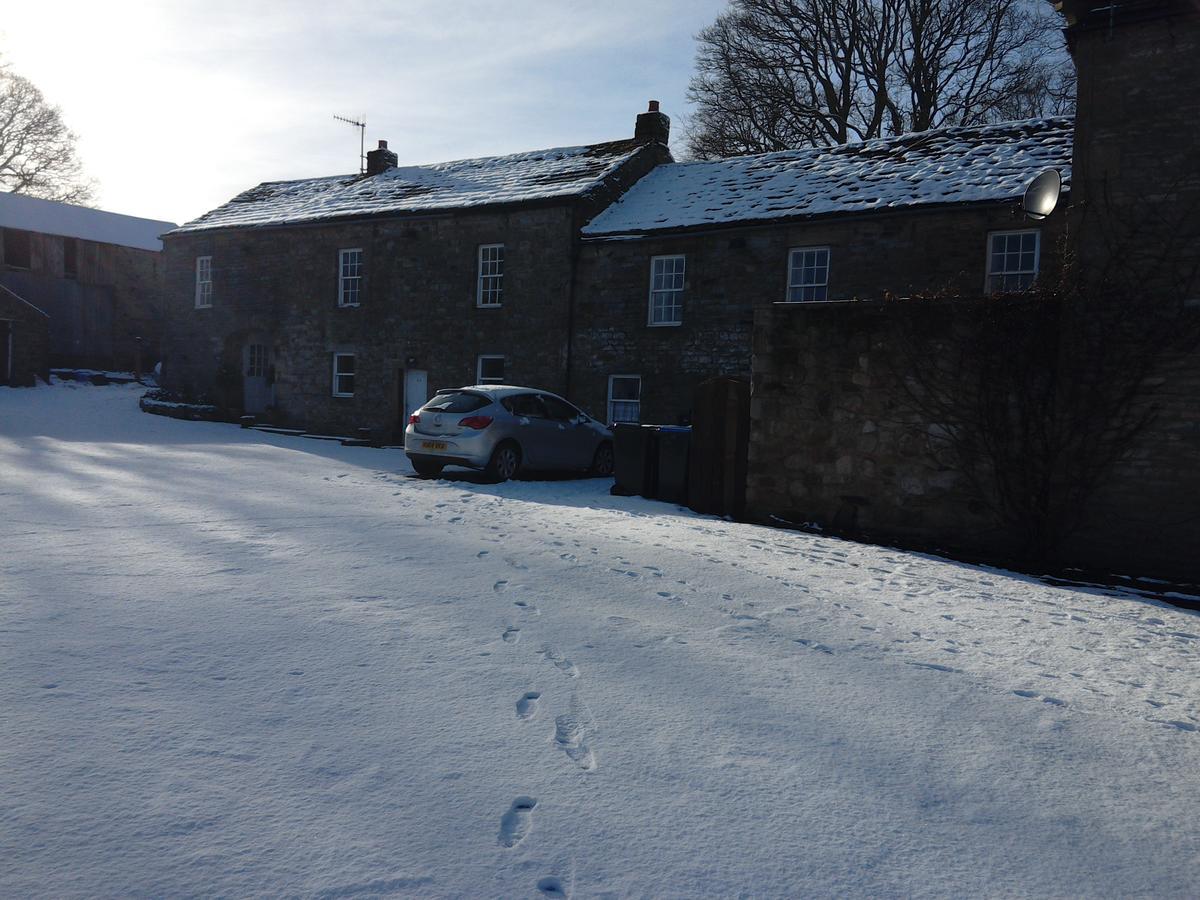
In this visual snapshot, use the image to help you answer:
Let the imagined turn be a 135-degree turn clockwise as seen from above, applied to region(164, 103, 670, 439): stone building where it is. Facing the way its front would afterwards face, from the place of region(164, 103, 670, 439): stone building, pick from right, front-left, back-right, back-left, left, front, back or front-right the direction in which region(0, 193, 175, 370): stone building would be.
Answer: front-left

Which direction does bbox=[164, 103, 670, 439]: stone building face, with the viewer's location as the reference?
facing the viewer and to the left of the viewer

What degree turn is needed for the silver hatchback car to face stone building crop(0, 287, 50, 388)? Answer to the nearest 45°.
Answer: approximately 90° to its left

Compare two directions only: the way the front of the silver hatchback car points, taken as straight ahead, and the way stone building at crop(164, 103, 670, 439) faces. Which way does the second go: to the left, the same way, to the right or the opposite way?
the opposite way

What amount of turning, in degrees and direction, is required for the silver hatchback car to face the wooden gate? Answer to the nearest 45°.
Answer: approximately 90° to its right

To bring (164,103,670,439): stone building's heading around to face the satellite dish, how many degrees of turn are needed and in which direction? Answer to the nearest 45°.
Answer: approximately 90° to its left

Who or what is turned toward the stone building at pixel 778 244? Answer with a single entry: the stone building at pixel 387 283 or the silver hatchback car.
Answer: the silver hatchback car

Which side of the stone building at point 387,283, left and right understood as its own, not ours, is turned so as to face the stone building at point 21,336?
right

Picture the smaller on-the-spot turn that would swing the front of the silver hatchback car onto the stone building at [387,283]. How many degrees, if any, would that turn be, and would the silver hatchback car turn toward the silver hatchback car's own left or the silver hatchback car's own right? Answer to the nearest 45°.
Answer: approximately 45° to the silver hatchback car's own left

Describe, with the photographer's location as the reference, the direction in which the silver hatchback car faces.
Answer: facing away from the viewer and to the right of the viewer

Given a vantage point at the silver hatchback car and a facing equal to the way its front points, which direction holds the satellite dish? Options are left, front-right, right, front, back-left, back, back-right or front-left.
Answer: right

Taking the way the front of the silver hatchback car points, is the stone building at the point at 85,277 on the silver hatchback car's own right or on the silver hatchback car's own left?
on the silver hatchback car's own left

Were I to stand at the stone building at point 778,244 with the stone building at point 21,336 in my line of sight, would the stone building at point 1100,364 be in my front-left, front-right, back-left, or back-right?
back-left

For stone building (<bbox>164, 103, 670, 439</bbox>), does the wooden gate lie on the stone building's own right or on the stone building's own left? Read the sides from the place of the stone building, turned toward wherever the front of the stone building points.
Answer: on the stone building's own left
